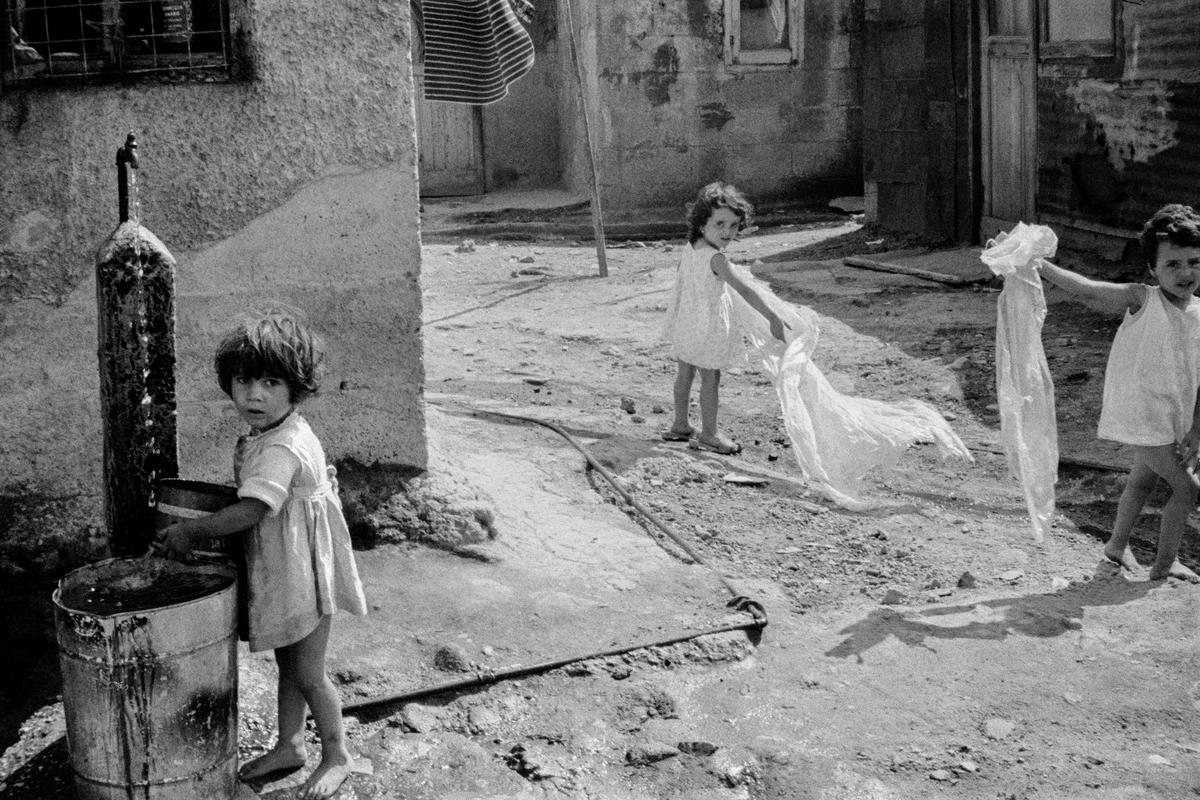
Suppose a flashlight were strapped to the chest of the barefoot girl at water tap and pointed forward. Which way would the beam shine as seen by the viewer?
to the viewer's left

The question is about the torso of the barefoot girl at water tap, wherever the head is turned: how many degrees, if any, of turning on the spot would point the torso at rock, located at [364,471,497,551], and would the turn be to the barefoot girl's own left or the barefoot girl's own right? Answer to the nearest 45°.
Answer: approximately 90° to the barefoot girl's own right

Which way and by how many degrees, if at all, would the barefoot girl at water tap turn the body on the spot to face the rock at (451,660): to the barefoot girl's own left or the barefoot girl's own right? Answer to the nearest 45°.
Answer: approximately 135° to the barefoot girl's own right

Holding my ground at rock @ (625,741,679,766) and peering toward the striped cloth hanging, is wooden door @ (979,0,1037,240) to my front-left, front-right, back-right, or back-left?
front-right

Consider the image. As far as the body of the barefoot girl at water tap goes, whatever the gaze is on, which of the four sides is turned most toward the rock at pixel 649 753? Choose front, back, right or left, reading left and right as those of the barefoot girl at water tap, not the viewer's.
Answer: back

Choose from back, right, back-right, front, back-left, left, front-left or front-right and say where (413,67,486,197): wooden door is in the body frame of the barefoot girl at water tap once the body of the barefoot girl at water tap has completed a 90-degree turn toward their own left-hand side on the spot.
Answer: back

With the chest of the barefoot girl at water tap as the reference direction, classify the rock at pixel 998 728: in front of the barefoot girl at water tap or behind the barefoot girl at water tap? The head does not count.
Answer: behind

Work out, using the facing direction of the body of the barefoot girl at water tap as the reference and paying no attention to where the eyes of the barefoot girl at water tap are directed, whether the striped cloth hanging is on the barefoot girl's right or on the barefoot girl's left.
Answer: on the barefoot girl's right

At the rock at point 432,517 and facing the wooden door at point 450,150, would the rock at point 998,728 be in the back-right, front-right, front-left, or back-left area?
back-right

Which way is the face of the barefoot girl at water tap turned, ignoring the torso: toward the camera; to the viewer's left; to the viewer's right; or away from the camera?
toward the camera
